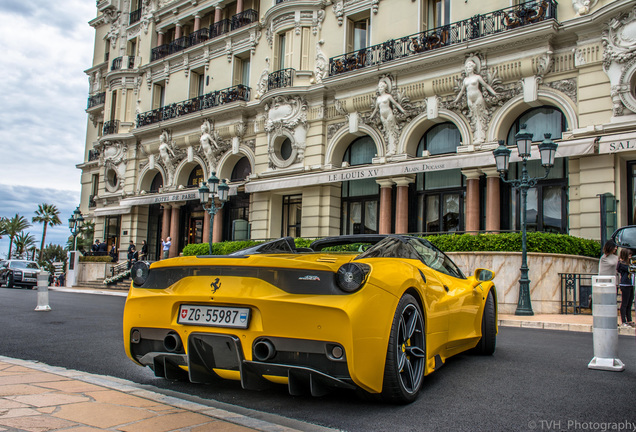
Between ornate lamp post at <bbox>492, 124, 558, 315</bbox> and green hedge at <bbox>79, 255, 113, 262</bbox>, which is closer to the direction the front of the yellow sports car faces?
the ornate lamp post

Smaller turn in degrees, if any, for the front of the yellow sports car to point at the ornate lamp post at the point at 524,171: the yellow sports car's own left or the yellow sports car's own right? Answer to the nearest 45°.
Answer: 0° — it already faces it

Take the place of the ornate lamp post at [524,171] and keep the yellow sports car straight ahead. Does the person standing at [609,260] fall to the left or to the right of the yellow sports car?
left

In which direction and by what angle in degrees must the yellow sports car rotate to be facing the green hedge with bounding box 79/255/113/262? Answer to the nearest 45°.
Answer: approximately 90° to its left

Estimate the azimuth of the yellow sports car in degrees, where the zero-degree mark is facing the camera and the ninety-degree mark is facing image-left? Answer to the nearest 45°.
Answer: approximately 225°

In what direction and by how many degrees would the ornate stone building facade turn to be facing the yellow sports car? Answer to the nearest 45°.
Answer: approximately 45° to its left

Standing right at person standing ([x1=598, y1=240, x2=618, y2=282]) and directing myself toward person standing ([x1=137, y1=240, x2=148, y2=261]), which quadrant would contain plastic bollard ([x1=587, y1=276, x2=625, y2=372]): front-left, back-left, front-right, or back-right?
back-left

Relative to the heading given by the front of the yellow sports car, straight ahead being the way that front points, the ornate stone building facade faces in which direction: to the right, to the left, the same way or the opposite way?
the opposite way

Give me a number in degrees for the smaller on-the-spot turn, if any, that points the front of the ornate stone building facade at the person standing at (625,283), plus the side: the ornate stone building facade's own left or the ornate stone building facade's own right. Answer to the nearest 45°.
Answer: approximately 90° to the ornate stone building facade's own left

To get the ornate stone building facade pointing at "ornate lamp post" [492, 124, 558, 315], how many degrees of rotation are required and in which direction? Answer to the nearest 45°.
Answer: approximately 90° to its left

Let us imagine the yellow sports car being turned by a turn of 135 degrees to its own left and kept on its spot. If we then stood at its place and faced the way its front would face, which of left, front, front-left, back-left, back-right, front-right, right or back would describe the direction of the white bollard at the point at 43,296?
front-right
